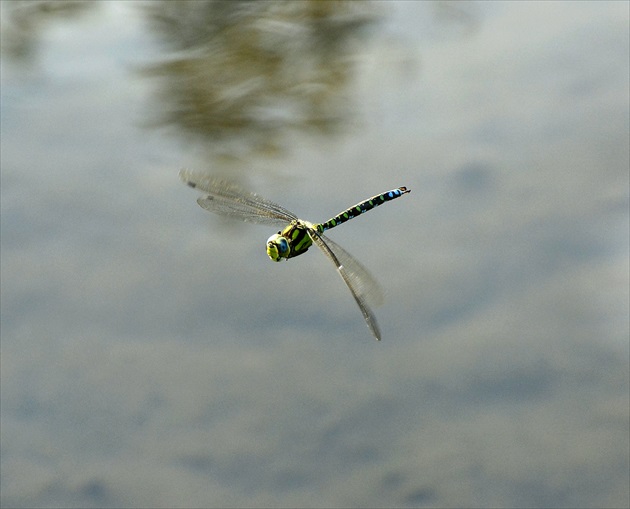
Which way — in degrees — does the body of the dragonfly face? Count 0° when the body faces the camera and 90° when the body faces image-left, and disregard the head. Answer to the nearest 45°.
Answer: approximately 45°
